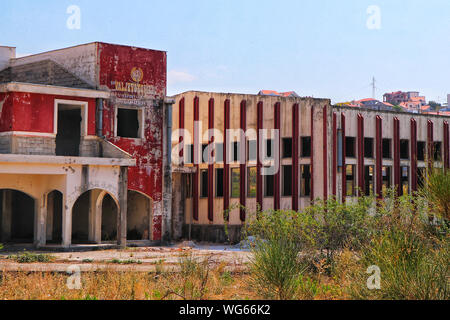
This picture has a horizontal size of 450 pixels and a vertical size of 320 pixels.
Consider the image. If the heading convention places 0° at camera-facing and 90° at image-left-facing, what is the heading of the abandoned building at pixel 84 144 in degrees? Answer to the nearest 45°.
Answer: approximately 0°

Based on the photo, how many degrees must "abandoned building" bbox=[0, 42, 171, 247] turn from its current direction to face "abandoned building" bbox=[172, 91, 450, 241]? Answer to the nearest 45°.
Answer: approximately 90° to its left
